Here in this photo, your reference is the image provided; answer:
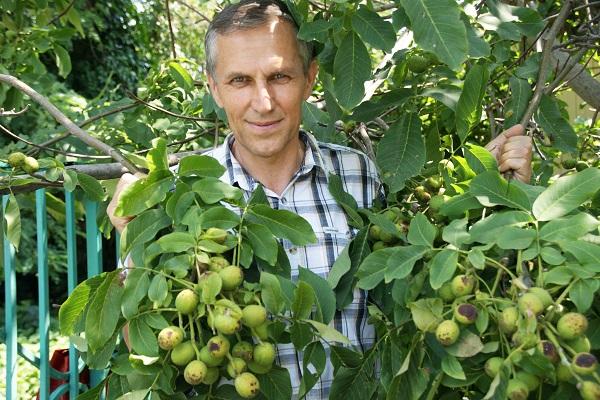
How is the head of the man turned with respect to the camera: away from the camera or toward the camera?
toward the camera

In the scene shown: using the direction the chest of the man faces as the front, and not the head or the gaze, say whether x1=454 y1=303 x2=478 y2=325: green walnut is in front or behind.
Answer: in front

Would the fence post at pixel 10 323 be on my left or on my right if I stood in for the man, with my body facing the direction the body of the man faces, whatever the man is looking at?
on my right

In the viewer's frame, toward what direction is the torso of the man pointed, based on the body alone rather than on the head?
toward the camera

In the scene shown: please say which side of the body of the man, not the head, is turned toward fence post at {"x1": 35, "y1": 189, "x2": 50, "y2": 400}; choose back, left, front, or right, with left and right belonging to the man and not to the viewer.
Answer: right

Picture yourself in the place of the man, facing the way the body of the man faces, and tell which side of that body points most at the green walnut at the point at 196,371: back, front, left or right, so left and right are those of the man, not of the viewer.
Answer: front

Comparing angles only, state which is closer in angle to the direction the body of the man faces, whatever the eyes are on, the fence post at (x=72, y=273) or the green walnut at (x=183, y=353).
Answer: the green walnut

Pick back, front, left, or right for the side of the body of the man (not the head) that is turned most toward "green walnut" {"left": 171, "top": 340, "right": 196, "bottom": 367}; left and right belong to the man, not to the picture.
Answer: front

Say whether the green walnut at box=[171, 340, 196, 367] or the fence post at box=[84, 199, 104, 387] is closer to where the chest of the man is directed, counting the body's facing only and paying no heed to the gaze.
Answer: the green walnut

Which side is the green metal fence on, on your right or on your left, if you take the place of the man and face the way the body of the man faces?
on your right

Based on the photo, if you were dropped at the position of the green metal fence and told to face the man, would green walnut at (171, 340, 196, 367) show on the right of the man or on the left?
right

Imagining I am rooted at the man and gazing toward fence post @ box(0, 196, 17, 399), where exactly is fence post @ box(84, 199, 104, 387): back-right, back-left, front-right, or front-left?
front-right
